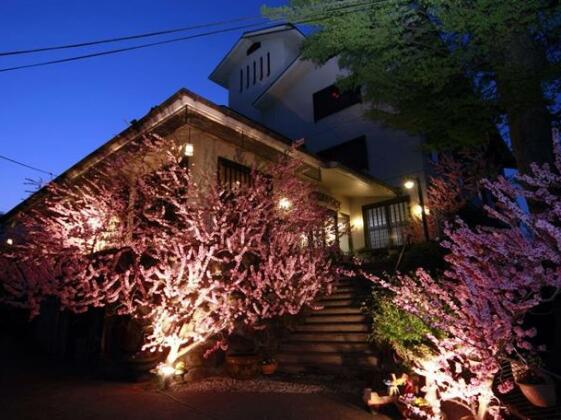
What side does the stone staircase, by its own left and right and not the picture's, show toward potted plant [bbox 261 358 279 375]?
right

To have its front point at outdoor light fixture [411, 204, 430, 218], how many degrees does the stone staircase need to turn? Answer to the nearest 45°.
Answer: approximately 135° to its left

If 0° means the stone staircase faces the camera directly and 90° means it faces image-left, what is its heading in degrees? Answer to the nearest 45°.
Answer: approximately 0°

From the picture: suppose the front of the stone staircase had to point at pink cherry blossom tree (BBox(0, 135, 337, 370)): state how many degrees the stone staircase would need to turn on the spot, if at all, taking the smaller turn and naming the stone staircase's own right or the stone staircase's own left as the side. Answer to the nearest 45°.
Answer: approximately 90° to the stone staircase's own right

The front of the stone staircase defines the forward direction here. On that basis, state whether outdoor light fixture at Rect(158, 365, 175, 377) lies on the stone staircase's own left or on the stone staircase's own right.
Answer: on the stone staircase's own right

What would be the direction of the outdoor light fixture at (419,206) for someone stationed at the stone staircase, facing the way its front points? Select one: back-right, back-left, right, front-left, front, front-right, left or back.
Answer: back-left

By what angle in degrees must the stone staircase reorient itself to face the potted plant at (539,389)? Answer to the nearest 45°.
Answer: approximately 45° to its left
